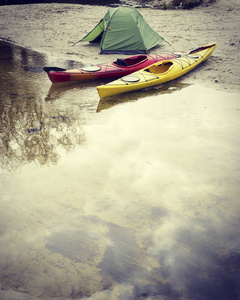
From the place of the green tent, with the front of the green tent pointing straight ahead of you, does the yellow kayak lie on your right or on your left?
on your left
